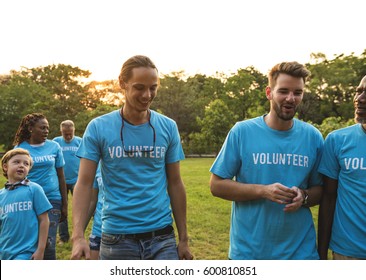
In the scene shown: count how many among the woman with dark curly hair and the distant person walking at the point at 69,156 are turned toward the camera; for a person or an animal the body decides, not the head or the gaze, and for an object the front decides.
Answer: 2

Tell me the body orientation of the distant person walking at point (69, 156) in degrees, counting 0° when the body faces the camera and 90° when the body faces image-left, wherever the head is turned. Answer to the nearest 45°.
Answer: approximately 0°

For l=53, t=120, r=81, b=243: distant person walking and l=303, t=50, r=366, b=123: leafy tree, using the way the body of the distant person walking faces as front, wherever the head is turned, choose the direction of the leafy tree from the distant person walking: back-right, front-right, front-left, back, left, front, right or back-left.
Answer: back-left

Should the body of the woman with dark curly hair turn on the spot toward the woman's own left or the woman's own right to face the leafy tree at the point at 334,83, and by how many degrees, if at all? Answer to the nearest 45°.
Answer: approximately 135° to the woman's own left

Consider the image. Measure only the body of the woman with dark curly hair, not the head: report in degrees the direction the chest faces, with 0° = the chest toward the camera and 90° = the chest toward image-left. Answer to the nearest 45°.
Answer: approximately 0°

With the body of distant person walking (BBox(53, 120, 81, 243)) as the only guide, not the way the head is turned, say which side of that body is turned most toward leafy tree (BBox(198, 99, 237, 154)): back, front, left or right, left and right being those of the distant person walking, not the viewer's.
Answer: back

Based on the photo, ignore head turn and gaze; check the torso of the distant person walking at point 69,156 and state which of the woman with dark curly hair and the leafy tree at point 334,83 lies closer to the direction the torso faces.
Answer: the woman with dark curly hair

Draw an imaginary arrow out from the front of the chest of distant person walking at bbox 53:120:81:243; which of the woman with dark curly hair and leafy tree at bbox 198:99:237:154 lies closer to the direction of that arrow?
the woman with dark curly hair

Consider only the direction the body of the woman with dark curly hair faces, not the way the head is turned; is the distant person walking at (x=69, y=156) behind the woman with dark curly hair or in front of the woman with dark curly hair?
behind
